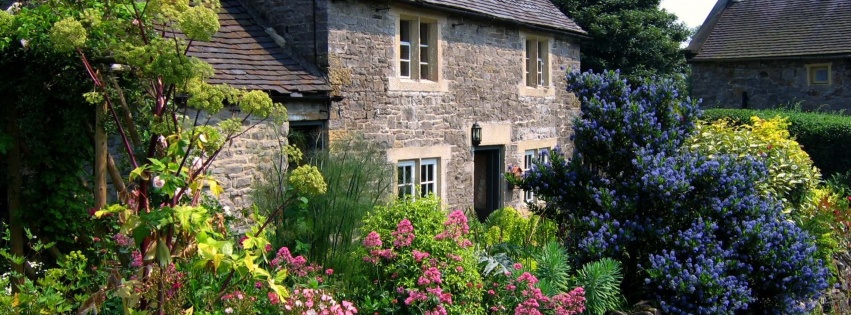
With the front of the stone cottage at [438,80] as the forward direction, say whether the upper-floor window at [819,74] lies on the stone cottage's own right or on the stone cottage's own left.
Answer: on the stone cottage's own left

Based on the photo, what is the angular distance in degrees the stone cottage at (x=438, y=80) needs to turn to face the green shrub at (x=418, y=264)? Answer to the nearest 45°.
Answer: approximately 45° to its right

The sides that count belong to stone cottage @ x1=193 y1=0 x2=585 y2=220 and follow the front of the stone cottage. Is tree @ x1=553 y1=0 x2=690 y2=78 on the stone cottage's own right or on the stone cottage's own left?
on the stone cottage's own left

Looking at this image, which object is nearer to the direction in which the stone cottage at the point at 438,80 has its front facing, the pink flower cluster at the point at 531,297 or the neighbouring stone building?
the pink flower cluster

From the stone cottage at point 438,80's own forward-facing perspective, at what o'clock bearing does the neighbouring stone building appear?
The neighbouring stone building is roughly at 9 o'clock from the stone cottage.

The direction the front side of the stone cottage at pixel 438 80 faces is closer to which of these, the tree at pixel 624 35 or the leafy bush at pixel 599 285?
the leafy bush

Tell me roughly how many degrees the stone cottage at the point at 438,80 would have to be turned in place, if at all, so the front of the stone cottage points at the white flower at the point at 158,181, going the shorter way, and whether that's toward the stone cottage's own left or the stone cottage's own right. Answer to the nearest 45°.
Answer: approximately 45° to the stone cottage's own right

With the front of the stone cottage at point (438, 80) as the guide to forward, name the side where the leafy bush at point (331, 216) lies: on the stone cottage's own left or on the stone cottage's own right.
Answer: on the stone cottage's own right

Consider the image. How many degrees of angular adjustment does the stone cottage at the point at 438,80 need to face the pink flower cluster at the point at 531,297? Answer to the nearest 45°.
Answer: approximately 45° to its right

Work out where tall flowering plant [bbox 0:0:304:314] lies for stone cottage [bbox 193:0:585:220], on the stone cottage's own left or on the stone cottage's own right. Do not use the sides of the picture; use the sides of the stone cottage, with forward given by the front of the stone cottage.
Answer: on the stone cottage's own right

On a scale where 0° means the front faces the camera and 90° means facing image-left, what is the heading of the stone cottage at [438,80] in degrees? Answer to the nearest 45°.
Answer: approximately 315°
